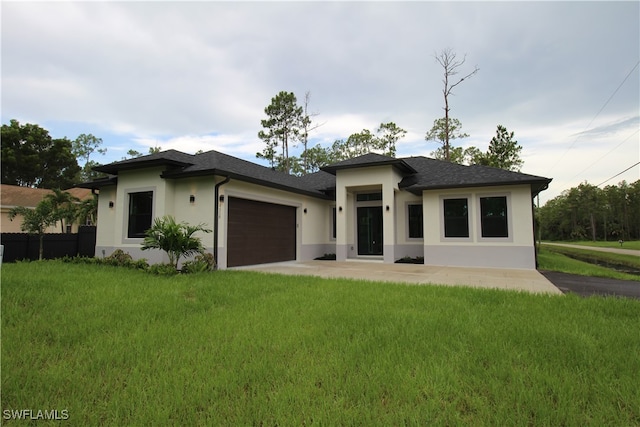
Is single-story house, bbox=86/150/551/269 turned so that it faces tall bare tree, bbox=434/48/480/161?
no

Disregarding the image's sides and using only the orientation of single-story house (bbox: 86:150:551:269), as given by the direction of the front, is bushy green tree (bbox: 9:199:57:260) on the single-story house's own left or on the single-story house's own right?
on the single-story house's own right

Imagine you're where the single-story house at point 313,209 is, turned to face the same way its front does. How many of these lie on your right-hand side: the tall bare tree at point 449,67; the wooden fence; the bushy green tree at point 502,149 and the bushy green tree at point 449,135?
1

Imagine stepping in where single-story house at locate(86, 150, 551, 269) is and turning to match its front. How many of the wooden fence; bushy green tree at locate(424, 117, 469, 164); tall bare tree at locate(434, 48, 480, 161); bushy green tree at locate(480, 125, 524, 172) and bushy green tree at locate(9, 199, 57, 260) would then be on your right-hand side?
2

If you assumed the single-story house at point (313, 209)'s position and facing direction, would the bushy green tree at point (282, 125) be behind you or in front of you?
behind

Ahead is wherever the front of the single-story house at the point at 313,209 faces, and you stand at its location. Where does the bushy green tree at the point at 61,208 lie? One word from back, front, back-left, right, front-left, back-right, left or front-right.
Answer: right

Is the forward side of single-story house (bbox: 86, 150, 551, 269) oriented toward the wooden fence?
no

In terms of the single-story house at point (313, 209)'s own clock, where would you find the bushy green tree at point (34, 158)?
The bushy green tree is roughly at 4 o'clock from the single-story house.

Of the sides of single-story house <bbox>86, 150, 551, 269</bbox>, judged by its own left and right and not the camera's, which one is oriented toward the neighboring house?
right

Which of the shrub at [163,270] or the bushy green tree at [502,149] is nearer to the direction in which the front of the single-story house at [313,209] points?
the shrub

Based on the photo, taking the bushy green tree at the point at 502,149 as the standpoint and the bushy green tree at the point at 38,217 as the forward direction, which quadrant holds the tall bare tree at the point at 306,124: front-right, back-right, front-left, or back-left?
front-right

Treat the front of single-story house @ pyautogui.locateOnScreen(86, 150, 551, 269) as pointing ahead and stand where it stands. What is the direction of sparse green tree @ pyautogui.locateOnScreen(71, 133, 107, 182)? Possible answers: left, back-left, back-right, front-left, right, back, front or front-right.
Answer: back-right

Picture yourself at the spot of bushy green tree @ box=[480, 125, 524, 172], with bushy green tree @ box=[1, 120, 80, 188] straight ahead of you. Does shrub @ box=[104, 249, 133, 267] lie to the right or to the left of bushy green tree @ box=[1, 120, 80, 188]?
left

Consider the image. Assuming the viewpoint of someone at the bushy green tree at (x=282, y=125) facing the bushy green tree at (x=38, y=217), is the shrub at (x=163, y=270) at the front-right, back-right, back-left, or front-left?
front-left

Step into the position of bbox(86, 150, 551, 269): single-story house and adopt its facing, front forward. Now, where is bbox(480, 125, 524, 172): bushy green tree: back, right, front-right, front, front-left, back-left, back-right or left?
back-left

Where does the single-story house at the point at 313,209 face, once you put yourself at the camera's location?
facing the viewer

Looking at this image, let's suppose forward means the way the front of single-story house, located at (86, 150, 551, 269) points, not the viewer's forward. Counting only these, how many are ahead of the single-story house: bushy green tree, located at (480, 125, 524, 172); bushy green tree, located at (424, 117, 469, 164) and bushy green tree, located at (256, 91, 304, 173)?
0

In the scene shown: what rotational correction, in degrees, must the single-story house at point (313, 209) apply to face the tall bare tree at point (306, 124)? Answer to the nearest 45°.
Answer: approximately 180°

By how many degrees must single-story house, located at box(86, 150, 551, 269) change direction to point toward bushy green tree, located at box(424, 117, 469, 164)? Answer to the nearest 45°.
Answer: approximately 135° to its left

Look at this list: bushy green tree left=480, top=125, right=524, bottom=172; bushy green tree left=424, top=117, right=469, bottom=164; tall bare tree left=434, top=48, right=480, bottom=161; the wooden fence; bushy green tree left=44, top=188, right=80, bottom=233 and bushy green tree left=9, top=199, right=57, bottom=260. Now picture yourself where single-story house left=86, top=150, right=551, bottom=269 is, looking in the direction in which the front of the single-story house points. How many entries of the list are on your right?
3
